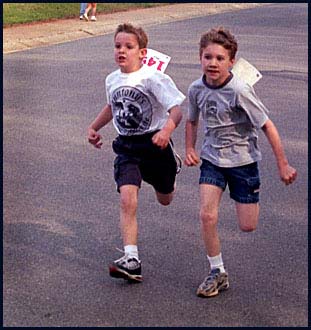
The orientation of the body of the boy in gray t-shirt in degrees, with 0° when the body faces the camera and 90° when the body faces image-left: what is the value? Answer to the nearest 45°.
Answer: approximately 45°

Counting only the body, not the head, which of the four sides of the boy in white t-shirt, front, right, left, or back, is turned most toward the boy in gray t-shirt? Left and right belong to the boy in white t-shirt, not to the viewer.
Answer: left

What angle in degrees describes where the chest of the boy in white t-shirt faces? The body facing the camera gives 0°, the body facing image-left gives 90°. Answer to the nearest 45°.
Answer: approximately 45°

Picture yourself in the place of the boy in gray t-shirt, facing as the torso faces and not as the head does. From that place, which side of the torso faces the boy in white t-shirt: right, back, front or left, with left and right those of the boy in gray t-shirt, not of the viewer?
right
